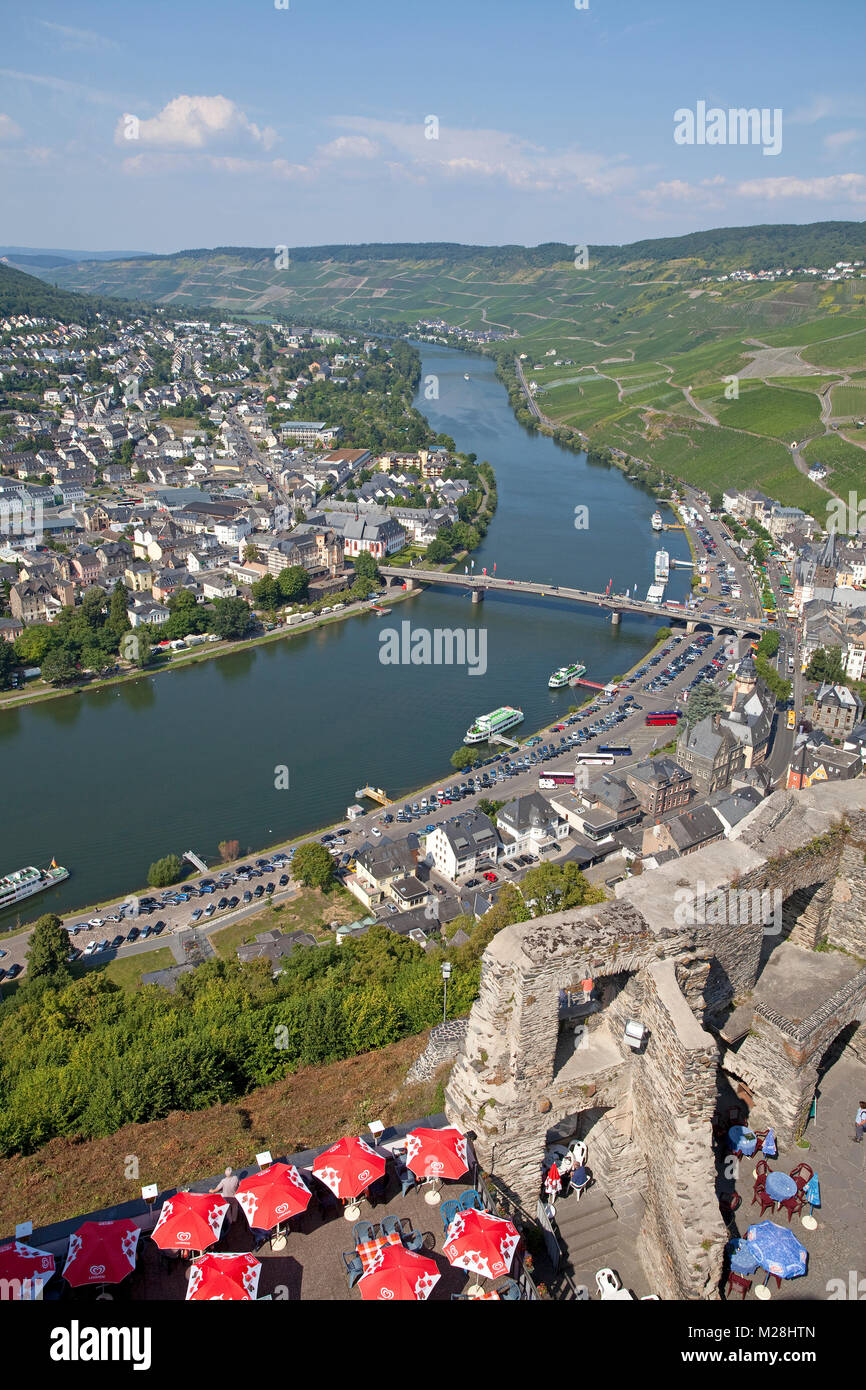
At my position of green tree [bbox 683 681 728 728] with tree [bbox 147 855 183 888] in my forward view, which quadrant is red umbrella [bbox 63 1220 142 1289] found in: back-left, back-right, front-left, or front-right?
front-left

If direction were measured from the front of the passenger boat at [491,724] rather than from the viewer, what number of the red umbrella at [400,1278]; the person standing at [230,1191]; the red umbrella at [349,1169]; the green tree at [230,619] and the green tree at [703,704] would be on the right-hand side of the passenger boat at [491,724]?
1
